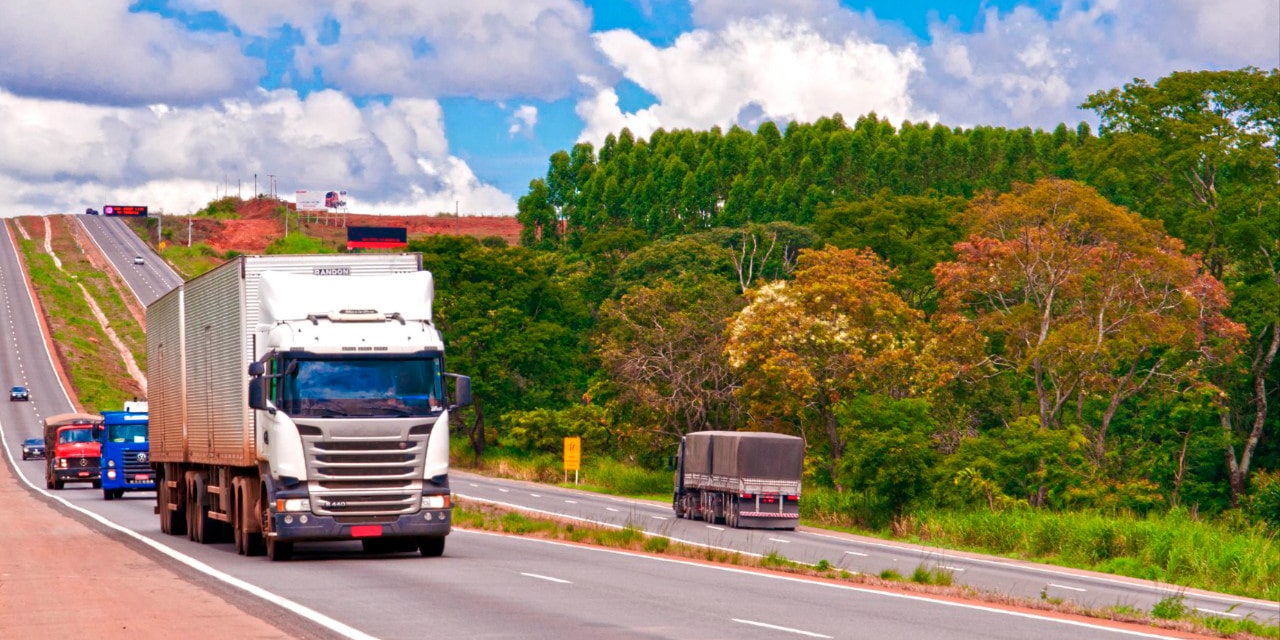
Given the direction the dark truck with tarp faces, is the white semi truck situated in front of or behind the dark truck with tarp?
behind

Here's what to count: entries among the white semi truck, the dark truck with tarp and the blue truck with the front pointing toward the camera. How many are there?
2

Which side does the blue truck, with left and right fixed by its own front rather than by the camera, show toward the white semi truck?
front

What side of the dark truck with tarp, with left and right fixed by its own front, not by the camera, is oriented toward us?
back

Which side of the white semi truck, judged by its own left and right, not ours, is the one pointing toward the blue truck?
back

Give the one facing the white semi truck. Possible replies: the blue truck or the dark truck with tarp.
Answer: the blue truck

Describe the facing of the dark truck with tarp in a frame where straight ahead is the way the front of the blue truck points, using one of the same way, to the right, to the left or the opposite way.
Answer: the opposite way

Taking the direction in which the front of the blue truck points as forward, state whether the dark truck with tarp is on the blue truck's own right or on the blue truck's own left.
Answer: on the blue truck's own left

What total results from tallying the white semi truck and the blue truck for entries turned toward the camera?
2

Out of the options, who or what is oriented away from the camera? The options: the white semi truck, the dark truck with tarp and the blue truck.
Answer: the dark truck with tarp
